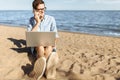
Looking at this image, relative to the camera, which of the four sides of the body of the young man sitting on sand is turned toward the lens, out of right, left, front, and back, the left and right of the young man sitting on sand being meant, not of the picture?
front
